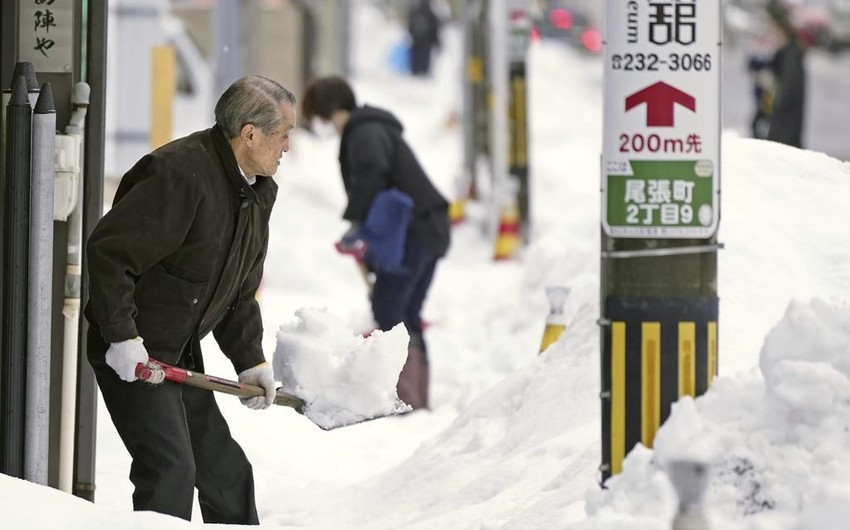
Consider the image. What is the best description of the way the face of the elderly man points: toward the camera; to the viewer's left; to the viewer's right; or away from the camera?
to the viewer's right

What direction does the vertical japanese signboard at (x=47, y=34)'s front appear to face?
toward the camera

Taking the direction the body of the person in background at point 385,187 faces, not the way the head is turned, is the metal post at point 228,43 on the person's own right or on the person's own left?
on the person's own right

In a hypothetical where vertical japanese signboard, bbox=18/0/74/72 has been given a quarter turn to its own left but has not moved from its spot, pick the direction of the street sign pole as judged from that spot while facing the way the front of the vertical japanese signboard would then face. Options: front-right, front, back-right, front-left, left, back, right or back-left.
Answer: front-right

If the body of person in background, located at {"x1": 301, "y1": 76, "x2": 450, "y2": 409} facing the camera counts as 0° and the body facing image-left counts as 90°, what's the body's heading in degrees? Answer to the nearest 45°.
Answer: approximately 90°
